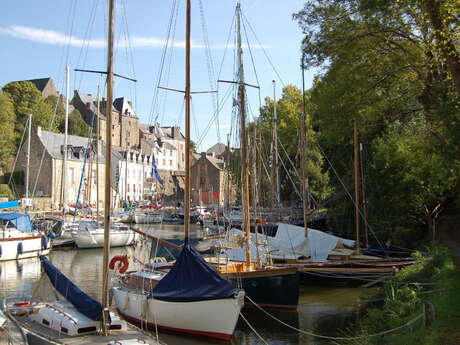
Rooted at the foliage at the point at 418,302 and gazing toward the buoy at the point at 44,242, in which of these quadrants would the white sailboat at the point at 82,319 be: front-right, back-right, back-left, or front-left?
front-left

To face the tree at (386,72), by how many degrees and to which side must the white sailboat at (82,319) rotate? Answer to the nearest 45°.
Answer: approximately 45° to its left

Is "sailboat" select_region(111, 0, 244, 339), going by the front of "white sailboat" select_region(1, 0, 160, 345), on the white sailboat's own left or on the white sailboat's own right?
on the white sailboat's own left

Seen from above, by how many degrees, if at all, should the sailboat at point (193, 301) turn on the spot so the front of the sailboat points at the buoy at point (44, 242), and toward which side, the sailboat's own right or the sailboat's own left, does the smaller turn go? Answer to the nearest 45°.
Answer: approximately 180°

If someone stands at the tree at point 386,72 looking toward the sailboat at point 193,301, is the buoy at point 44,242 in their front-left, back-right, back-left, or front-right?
front-right

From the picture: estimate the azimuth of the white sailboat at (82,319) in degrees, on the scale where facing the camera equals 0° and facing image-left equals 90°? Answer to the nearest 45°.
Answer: approximately 315°

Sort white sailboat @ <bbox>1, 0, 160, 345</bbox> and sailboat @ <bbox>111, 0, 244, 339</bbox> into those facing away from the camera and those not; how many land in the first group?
0

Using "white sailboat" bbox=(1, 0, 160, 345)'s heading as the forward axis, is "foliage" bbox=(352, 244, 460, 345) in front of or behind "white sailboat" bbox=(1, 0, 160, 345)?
in front

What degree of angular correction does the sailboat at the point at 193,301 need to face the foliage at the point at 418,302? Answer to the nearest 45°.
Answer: approximately 45° to its left
